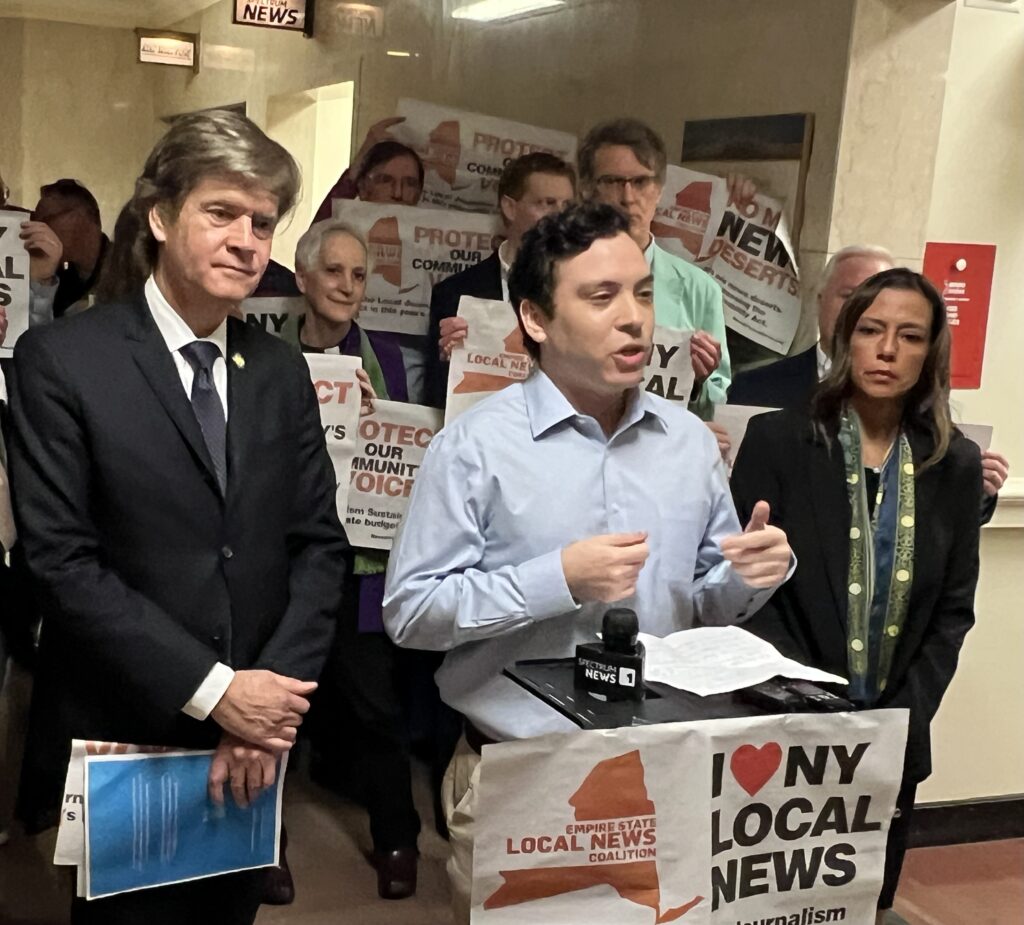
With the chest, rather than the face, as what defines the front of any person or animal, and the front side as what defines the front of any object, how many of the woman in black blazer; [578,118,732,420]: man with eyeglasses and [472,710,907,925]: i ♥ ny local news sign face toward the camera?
3

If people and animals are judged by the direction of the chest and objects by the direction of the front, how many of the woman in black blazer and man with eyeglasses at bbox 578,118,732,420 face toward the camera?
2

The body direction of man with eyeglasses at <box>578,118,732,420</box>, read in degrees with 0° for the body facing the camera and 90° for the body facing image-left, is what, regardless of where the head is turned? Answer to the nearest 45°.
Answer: approximately 0°

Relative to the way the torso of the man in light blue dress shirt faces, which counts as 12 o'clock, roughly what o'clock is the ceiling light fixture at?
The ceiling light fixture is roughly at 7 o'clock from the man in light blue dress shirt.

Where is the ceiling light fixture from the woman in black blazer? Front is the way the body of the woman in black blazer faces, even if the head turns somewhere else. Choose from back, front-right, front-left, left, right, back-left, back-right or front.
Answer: back-right

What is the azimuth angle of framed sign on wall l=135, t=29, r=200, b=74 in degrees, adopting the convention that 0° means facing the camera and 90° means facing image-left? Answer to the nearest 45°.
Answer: approximately 315°

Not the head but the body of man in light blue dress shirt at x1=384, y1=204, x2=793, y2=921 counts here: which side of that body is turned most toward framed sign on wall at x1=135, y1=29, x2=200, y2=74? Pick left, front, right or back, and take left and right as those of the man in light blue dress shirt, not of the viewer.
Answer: back

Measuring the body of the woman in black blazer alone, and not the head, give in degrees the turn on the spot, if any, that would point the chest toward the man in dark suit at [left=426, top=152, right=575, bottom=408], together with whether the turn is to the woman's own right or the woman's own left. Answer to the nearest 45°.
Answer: approximately 135° to the woman's own right

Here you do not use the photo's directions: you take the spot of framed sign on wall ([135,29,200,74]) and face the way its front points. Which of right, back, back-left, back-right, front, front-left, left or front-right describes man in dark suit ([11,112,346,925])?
front-right
